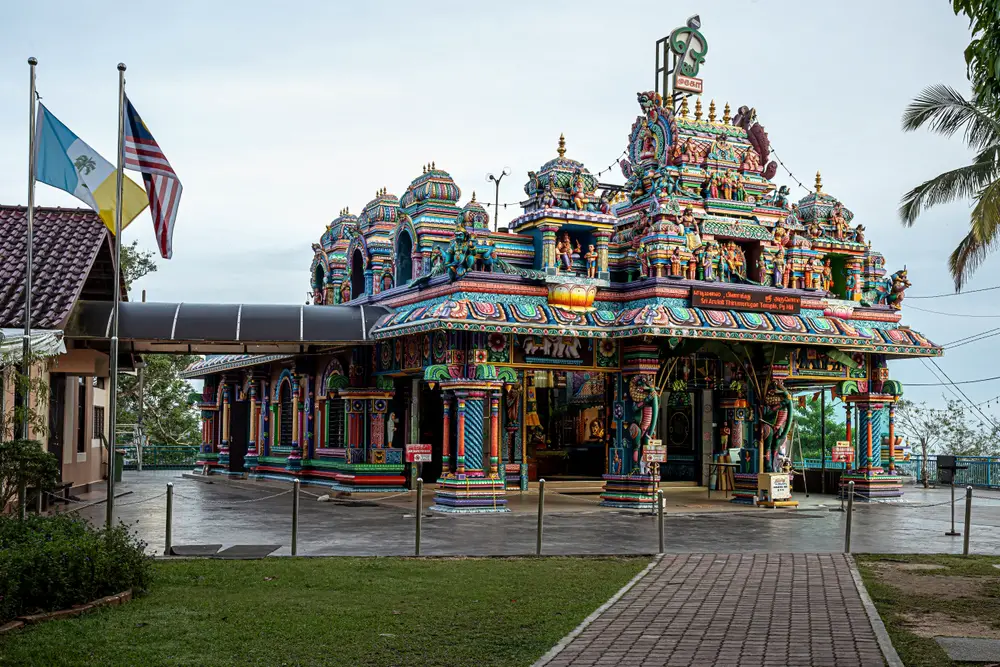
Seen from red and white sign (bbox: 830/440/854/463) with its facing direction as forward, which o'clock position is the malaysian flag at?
The malaysian flag is roughly at 1 o'clock from the red and white sign.

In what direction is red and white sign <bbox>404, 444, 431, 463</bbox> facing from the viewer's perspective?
toward the camera

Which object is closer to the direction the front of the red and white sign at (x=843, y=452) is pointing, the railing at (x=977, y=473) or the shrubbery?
the shrubbery

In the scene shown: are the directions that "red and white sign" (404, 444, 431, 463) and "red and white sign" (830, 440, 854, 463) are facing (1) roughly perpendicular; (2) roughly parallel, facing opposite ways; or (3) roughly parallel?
roughly parallel

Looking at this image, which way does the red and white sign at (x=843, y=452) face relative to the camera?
toward the camera

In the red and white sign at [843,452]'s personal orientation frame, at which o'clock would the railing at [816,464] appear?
The railing is roughly at 6 o'clock from the red and white sign.

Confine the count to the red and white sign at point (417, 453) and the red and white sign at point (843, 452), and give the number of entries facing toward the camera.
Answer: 2

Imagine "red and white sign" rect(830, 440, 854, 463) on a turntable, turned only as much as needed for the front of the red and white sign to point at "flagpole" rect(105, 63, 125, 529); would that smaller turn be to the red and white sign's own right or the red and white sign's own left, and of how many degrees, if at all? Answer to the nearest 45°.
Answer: approximately 45° to the red and white sign's own right

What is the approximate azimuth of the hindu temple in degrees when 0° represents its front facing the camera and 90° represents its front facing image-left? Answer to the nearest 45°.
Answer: approximately 315°

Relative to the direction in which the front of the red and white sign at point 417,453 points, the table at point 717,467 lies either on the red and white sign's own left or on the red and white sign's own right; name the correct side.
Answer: on the red and white sign's own left

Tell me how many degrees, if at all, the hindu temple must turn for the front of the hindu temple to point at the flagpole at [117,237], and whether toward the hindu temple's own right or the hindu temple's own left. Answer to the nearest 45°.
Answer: approximately 90° to the hindu temple's own right

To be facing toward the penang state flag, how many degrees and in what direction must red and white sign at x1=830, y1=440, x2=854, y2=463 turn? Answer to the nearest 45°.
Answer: approximately 45° to its right

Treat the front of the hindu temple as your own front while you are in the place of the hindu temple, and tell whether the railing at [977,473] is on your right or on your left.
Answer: on your left

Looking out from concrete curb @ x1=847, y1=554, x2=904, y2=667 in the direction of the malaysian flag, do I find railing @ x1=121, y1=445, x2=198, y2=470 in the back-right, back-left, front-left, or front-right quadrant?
front-right

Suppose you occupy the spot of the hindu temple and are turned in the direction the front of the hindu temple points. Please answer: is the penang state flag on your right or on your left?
on your right
